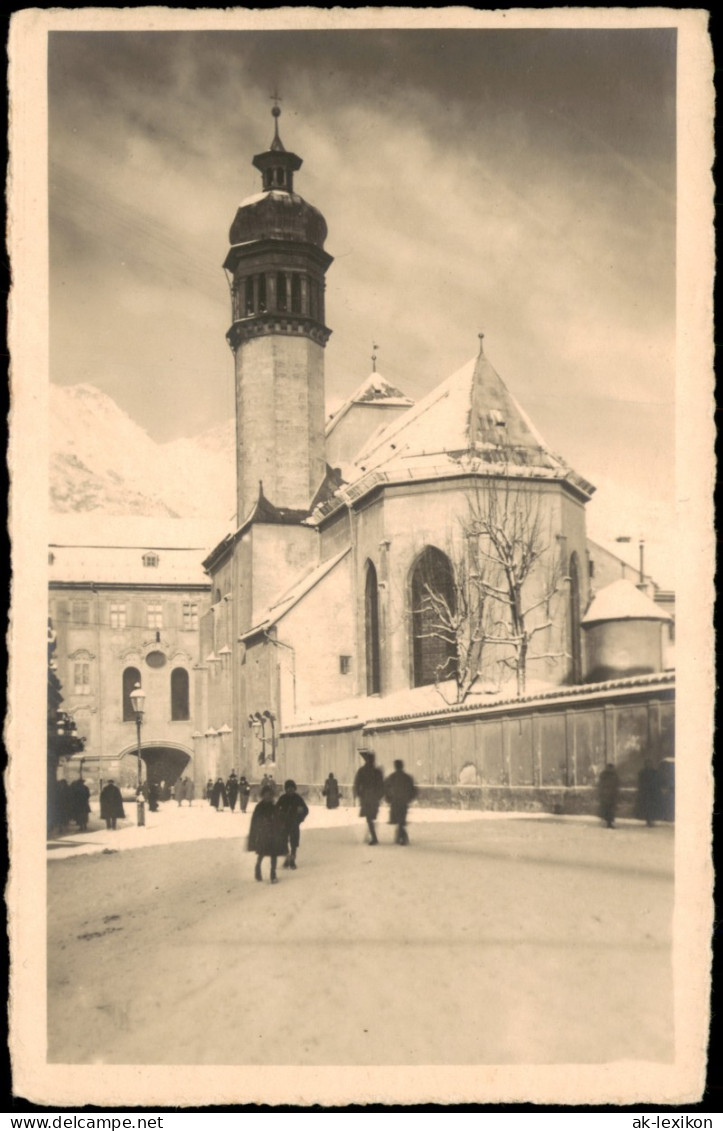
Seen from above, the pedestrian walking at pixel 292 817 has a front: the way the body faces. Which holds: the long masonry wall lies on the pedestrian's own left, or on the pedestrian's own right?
on the pedestrian's own right

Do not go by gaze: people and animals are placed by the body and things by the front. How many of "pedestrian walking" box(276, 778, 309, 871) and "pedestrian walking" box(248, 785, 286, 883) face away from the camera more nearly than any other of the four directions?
0
